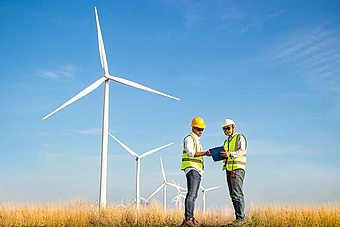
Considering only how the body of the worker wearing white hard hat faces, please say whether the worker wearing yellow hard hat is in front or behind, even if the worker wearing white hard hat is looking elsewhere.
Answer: in front

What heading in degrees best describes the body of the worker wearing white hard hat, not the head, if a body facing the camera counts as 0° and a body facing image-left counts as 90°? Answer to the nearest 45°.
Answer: approximately 45°
